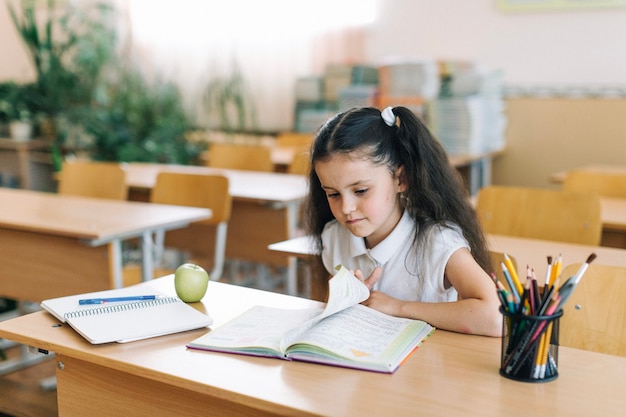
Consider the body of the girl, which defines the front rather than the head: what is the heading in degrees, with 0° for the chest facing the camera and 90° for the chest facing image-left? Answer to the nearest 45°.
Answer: approximately 45°

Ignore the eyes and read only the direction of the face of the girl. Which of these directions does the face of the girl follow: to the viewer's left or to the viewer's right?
to the viewer's left

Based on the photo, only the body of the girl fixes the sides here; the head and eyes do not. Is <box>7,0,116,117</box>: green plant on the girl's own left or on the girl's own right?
on the girl's own right

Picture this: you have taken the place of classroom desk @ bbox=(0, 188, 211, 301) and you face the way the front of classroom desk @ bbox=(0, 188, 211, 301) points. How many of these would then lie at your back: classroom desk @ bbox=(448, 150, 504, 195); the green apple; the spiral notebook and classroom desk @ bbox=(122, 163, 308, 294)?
2

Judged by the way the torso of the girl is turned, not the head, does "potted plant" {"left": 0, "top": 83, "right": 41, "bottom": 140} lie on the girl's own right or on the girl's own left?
on the girl's own right

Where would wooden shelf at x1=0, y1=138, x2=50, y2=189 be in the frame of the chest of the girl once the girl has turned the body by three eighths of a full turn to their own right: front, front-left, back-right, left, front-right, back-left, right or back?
front-left
